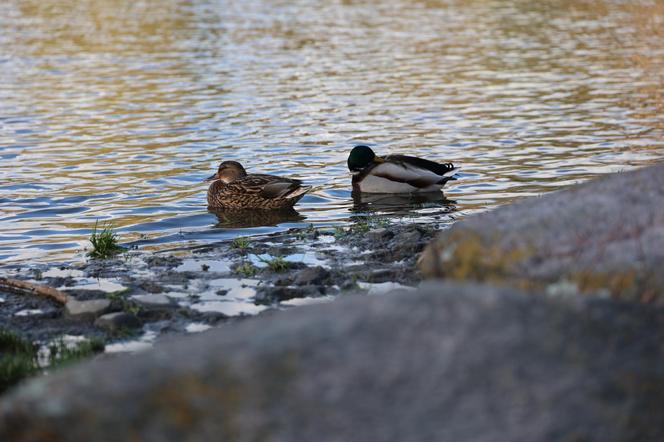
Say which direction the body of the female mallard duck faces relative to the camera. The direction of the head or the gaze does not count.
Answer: to the viewer's left

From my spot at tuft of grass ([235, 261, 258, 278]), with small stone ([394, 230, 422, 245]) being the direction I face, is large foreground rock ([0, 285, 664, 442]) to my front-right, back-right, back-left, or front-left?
back-right

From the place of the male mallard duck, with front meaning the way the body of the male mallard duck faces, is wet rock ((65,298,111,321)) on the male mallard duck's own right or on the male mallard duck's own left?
on the male mallard duck's own left

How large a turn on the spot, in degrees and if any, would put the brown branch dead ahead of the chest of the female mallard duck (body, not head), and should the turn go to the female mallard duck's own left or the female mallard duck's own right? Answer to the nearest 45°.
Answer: approximately 90° to the female mallard duck's own left

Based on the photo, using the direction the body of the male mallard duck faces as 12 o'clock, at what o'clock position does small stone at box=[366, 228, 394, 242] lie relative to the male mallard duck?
The small stone is roughly at 9 o'clock from the male mallard duck.

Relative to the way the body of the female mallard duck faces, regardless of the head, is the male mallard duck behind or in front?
behind

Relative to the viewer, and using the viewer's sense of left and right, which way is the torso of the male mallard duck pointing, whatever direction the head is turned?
facing to the left of the viewer

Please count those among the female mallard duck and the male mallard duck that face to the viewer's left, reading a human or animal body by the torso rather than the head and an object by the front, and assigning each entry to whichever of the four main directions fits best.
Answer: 2

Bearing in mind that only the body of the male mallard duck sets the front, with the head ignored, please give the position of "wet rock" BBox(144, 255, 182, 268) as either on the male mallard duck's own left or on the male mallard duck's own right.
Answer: on the male mallard duck's own left

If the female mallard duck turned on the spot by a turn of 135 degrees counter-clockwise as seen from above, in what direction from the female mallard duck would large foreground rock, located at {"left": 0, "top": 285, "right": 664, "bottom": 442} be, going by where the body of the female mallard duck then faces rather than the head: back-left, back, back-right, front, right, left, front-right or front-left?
front-right

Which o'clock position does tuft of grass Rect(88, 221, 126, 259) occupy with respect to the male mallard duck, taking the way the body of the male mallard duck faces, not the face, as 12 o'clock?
The tuft of grass is roughly at 10 o'clock from the male mallard duck.

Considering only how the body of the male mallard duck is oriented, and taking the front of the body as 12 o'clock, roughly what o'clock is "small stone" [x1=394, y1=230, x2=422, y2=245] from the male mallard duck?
The small stone is roughly at 9 o'clock from the male mallard duck.

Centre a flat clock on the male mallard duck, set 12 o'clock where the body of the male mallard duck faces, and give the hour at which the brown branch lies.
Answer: The brown branch is roughly at 10 o'clock from the male mallard duck.

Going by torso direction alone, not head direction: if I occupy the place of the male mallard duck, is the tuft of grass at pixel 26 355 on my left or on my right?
on my left

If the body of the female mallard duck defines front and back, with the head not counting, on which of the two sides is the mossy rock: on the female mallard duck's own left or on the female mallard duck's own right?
on the female mallard duck's own left
